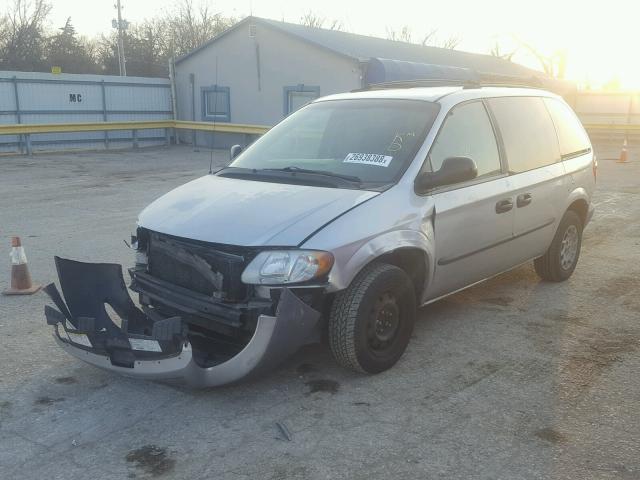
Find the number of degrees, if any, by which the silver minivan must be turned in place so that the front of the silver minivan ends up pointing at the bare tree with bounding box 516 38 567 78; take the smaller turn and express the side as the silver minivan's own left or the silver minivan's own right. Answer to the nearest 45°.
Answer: approximately 135° to the silver minivan's own right

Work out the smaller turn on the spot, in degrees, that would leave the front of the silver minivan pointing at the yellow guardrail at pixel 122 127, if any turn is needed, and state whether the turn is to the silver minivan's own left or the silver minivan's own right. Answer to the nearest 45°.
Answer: approximately 135° to the silver minivan's own right

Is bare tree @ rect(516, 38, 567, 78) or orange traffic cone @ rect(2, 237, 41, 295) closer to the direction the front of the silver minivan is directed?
the orange traffic cone

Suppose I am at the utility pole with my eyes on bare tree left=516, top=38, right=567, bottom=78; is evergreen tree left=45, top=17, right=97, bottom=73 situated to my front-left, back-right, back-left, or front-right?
back-left

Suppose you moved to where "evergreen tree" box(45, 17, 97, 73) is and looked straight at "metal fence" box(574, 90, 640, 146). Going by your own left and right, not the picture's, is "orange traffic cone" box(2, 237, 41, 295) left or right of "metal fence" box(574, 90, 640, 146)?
right

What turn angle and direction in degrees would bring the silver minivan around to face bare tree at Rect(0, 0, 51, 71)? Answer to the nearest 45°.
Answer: approximately 90° to its right

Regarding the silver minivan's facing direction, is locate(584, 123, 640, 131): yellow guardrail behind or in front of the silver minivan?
behind

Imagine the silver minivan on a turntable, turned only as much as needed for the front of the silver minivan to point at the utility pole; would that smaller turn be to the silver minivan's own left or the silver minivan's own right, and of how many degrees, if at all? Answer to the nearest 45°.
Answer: approximately 135° to the silver minivan's own right

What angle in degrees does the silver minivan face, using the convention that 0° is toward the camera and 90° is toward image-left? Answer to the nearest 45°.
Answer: approximately 45°

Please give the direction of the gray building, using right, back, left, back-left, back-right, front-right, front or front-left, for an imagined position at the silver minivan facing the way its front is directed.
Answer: back-right

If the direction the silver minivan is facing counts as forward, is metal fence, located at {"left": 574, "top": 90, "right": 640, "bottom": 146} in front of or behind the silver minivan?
behind

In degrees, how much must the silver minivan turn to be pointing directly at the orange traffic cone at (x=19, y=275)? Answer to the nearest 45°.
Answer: approximately 90° to its right

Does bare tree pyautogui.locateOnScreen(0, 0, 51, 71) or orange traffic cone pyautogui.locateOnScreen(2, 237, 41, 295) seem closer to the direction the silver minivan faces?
the orange traffic cone
